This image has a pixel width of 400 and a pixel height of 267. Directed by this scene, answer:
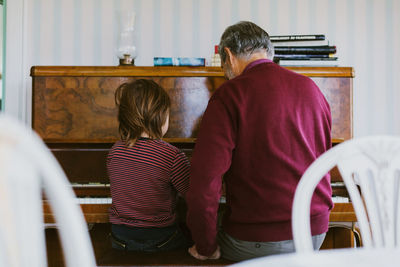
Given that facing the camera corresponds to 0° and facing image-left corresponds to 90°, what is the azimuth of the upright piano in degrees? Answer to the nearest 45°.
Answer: approximately 0°

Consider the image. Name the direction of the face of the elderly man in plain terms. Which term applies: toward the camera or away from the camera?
away from the camera
